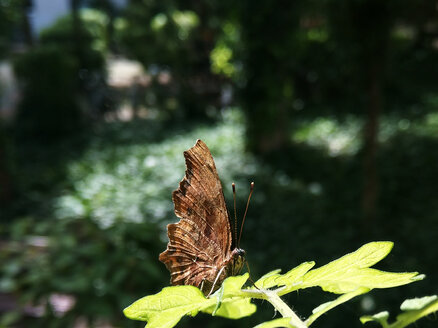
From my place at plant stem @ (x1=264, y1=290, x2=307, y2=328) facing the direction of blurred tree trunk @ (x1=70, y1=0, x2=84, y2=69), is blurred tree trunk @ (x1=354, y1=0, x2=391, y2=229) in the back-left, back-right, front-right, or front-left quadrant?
front-right

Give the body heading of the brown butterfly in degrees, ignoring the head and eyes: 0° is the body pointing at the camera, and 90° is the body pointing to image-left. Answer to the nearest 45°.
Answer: approximately 270°

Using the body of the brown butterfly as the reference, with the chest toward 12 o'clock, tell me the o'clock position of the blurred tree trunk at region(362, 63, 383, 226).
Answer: The blurred tree trunk is roughly at 10 o'clock from the brown butterfly.

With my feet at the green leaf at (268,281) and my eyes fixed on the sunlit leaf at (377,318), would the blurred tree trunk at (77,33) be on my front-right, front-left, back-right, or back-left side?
back-left

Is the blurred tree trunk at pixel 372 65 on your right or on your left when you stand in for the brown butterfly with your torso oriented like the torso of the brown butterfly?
on your left

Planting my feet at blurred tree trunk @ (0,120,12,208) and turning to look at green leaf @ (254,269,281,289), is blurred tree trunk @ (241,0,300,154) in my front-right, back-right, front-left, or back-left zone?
front-left
